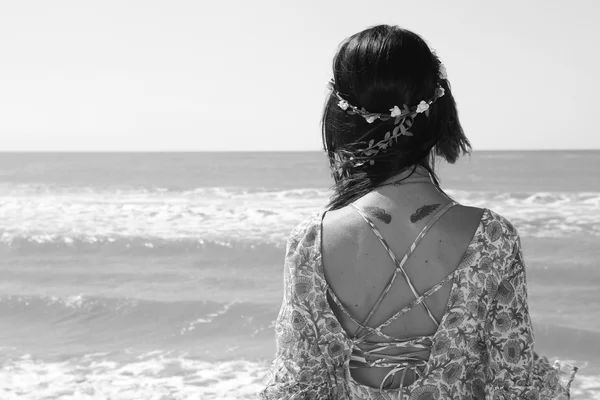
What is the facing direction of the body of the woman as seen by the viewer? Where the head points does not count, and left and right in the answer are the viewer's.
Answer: facing away from the viewer

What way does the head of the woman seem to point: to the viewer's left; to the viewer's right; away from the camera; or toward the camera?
away from the camera
